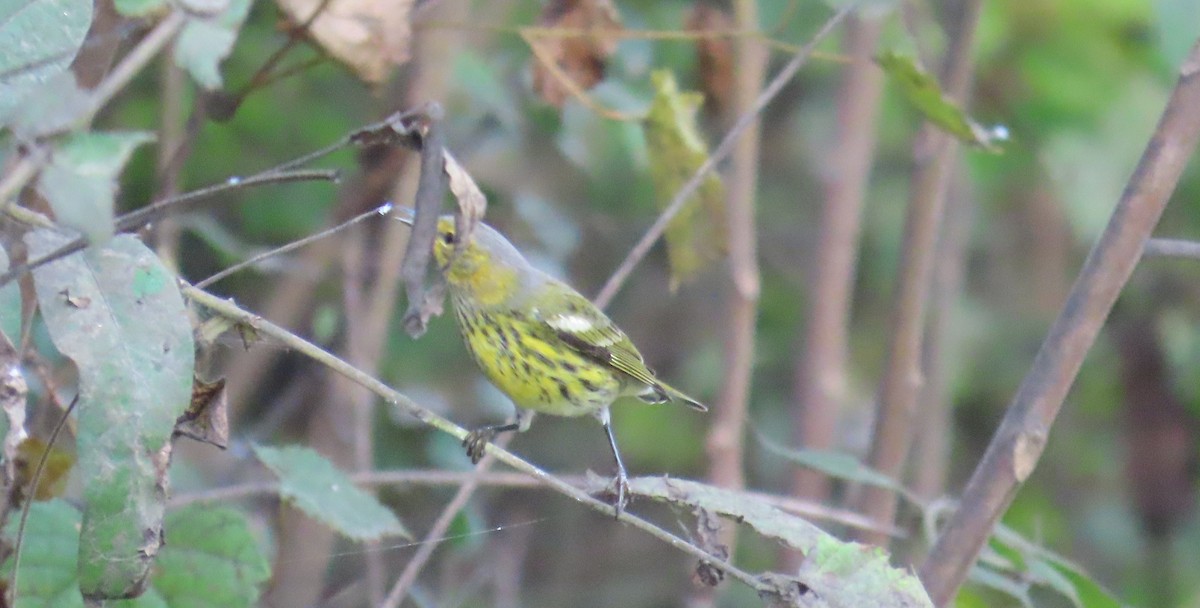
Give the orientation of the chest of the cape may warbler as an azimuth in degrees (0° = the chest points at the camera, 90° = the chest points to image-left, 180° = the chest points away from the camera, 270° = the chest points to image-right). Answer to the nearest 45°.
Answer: approximately 90°

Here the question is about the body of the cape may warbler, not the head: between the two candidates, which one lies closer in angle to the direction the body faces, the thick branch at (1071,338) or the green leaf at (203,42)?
the green leaf
